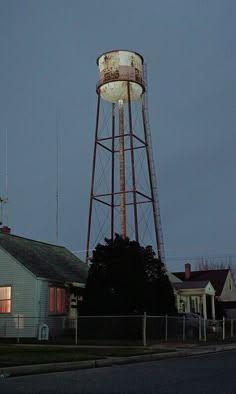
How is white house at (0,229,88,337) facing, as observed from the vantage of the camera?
facing the viewer and to the right of the viewer

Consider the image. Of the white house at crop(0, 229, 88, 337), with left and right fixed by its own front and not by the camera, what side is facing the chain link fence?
front

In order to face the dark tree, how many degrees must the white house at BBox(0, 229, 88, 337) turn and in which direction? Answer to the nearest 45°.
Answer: approximately 45° to its left
